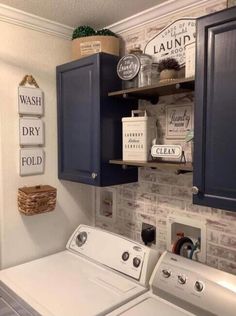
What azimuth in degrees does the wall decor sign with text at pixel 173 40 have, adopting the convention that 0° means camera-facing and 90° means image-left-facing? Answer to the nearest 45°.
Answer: approximately 45°

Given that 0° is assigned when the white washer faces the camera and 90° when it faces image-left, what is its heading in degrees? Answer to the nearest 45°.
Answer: approximately 45°
